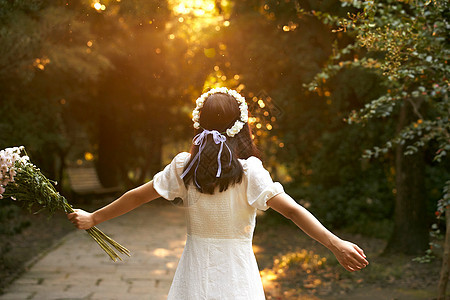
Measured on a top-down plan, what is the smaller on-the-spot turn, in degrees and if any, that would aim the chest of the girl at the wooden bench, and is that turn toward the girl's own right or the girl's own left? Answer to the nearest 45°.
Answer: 0° — they already face it

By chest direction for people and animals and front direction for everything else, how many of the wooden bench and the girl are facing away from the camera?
1

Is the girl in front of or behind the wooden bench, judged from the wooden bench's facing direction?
in front

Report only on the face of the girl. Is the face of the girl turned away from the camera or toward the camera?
away from the camera

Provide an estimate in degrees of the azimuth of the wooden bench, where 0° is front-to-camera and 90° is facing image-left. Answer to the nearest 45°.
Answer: approximately 315°

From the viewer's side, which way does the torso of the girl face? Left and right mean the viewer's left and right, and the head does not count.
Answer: facing away from the viewer

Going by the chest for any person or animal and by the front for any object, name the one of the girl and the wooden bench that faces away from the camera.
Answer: the girl

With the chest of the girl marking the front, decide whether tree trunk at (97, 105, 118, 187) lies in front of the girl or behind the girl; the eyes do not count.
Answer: in front
